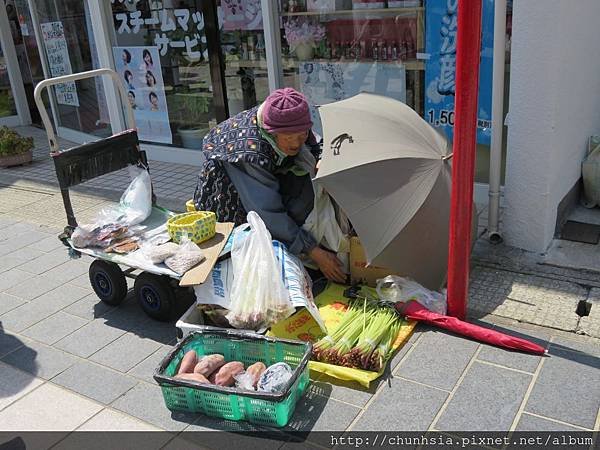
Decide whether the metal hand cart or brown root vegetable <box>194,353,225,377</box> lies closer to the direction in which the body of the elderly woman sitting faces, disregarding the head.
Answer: the brown root vegetable

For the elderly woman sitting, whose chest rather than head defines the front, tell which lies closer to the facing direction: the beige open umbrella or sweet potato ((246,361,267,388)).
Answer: the beige open umbrella

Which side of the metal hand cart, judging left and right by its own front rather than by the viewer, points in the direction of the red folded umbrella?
front

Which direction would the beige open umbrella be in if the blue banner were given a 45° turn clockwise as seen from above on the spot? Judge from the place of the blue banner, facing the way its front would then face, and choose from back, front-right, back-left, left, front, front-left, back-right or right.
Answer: front-left

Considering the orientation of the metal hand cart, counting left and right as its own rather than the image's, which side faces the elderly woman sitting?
front

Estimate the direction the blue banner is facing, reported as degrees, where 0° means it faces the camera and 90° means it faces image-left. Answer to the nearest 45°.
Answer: approximately 0°

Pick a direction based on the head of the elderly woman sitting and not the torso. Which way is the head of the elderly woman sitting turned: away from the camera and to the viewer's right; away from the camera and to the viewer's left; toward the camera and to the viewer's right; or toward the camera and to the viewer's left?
toward the camera and to the viewer's right

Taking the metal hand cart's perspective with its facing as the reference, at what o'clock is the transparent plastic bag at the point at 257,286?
The transparent plastic bag is roughly at 12 o'clock from the metal hand cart.

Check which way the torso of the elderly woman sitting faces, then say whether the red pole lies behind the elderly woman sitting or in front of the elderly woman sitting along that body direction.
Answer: in front

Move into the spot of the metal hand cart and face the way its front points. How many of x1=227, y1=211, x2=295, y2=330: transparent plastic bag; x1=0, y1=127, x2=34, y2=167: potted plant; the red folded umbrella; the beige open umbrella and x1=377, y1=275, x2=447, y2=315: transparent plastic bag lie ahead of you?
4

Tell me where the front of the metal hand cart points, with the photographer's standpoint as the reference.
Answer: facing the viewer and to the right of the viewer

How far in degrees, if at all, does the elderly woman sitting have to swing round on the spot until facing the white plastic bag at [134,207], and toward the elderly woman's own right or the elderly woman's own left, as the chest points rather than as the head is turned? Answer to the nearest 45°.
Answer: approximately 180°

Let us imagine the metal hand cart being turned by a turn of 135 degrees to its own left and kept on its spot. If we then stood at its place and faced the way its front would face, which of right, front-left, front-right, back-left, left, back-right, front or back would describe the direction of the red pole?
back-right
